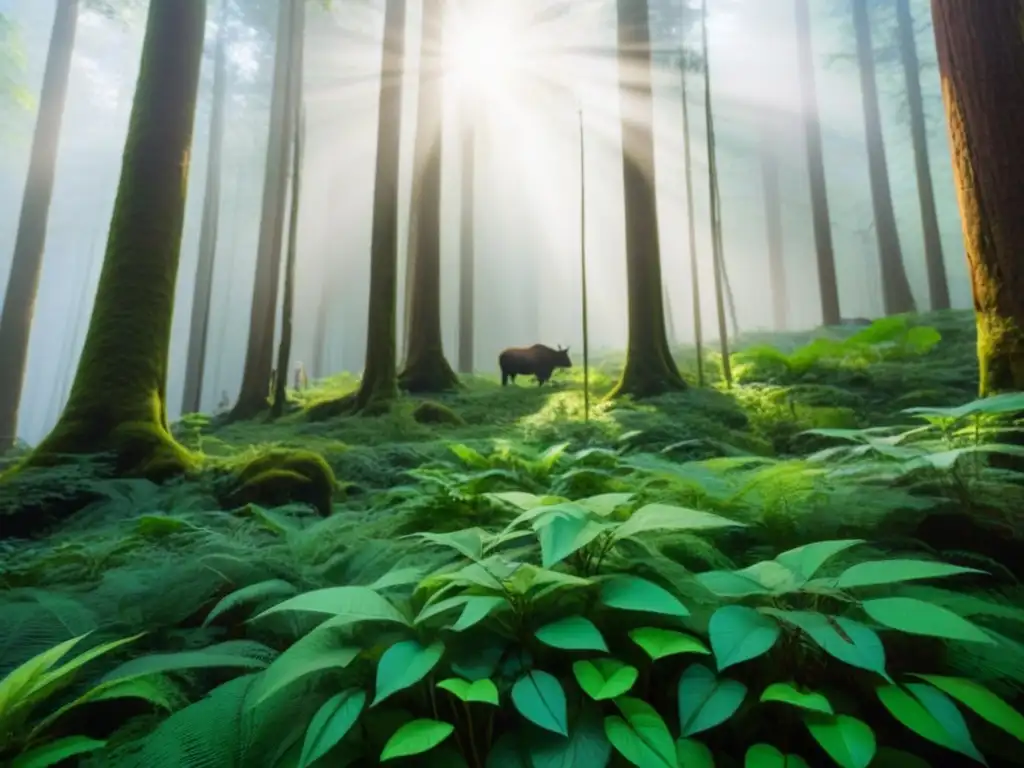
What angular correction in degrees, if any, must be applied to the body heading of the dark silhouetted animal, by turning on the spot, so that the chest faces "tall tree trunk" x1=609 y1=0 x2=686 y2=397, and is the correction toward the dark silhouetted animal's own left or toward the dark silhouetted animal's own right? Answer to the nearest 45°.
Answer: approximately 45° to the dark silhouetted animal's own right

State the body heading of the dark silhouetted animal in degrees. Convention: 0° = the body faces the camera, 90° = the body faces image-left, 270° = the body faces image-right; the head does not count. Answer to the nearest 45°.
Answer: approximately 270°

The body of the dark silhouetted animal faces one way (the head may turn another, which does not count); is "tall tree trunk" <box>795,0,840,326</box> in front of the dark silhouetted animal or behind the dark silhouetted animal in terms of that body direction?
in front

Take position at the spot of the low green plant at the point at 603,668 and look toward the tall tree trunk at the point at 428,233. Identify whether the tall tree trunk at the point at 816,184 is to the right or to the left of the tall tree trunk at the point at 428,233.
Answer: right

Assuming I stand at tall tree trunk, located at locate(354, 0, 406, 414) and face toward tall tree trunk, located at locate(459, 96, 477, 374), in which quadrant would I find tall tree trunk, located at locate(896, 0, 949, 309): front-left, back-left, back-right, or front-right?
front-right

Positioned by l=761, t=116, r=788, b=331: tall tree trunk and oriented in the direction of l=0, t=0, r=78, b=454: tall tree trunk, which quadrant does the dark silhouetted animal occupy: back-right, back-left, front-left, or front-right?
front-left

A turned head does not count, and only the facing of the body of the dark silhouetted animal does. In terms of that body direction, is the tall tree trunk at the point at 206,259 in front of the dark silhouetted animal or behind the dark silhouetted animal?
behind

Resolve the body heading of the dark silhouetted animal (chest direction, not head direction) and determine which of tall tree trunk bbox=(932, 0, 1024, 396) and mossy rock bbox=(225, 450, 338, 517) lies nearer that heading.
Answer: the tall tree trunk

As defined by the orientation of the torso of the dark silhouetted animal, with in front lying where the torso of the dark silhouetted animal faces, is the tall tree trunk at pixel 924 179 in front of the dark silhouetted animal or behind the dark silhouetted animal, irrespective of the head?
in front

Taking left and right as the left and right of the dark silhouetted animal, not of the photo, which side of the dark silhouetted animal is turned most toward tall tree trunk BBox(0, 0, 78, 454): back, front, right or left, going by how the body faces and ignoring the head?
back

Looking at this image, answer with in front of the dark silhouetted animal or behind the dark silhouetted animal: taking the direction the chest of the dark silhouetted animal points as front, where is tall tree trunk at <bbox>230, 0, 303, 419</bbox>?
behind

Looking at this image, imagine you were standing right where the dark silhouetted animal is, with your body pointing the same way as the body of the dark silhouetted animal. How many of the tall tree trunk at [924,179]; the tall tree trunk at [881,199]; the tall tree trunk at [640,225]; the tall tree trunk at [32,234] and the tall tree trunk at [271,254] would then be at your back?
2

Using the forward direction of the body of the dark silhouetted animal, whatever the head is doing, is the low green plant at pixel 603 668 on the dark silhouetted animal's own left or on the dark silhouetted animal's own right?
on the dark silhouetted animal's own right

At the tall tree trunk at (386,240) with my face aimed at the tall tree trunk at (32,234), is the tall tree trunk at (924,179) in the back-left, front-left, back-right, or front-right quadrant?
back-right

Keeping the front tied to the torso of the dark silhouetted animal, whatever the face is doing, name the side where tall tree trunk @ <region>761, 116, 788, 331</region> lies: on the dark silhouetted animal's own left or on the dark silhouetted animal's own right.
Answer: on the dark silhouetted animal's own left
